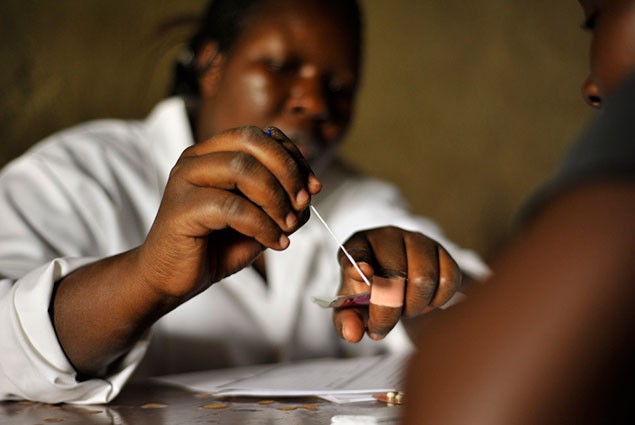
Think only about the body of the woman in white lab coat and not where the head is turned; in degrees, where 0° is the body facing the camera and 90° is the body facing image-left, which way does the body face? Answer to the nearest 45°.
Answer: approximately 315°

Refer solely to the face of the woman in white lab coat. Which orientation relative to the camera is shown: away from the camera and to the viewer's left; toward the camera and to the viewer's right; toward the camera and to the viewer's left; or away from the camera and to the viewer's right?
toward the camera and to the viewer's right
